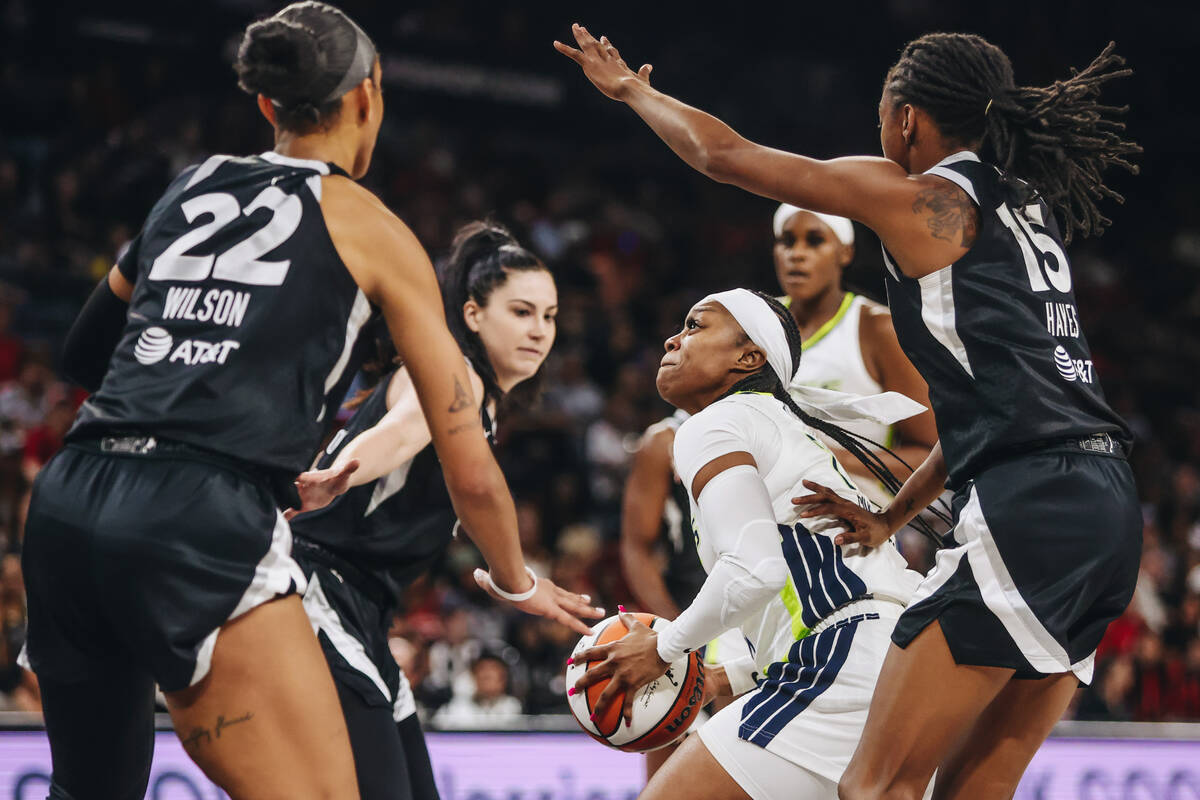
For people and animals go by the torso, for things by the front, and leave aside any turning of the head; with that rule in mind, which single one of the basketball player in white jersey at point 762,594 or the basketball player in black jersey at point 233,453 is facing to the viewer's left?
the basketball player in white jersey

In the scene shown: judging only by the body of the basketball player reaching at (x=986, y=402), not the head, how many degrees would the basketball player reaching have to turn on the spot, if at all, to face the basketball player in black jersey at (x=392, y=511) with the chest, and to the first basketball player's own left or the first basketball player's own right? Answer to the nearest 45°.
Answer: approximately 45° to the first basketball player's own left

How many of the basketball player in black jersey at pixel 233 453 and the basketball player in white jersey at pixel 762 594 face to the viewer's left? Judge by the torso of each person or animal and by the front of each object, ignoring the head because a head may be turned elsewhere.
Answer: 1

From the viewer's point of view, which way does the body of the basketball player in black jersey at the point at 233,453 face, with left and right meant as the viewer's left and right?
facing away from the viewer and to the right of the viewer

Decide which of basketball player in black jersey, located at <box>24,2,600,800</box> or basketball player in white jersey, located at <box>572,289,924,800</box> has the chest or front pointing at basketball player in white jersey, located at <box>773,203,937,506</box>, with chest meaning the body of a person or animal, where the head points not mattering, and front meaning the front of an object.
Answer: the basketball player in black jersey

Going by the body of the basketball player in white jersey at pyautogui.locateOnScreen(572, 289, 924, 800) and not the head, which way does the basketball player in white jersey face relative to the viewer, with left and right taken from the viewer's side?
facing to the left of the viewer

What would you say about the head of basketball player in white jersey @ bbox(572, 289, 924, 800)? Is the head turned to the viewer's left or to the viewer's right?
to the viewer's left

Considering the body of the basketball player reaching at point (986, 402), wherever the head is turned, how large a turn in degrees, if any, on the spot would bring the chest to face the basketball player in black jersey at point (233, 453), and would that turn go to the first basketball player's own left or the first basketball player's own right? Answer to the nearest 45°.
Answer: approximately 90° to the first basketball player's own left

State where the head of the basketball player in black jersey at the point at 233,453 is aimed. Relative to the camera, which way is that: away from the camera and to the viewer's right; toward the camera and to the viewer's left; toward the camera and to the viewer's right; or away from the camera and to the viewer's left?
away from the camera and to the viewer's right

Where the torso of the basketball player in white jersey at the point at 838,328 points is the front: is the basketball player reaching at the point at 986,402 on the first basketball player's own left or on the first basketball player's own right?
on the first basketball player's own left
